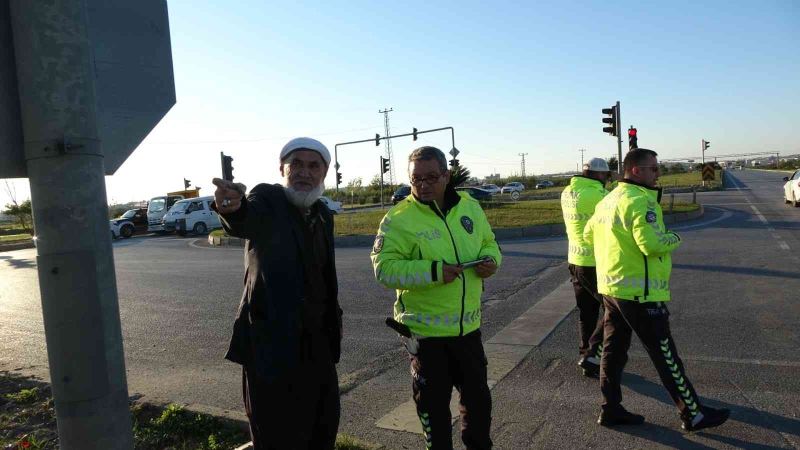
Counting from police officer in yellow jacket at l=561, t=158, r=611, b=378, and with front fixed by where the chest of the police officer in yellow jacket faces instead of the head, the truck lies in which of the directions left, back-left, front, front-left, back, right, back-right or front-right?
left

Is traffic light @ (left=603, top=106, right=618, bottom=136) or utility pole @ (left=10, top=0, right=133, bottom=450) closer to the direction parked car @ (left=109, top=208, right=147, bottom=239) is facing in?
the utility pole

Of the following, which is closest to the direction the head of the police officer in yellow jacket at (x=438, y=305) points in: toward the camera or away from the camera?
toward the camera

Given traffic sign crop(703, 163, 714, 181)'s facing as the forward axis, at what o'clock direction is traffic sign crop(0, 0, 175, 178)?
traffic sign crop(0, 0, 175, 178) is roughly at 12 o'clock from traffic sign crop(703, 163, 714, 181).

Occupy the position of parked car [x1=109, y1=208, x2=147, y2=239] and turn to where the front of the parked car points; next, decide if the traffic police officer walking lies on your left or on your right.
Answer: on your left

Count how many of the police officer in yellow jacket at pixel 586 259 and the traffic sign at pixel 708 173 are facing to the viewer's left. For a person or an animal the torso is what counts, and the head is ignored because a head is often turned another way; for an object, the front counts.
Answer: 0

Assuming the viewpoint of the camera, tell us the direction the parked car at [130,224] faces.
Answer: facing the viewer and to the left of the viewer

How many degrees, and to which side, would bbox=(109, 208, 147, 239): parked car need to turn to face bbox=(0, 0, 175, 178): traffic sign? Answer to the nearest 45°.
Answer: approximately 45° to its left

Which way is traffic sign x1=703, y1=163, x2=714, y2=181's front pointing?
toward the camera

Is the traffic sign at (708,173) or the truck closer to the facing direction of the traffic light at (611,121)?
the truck
